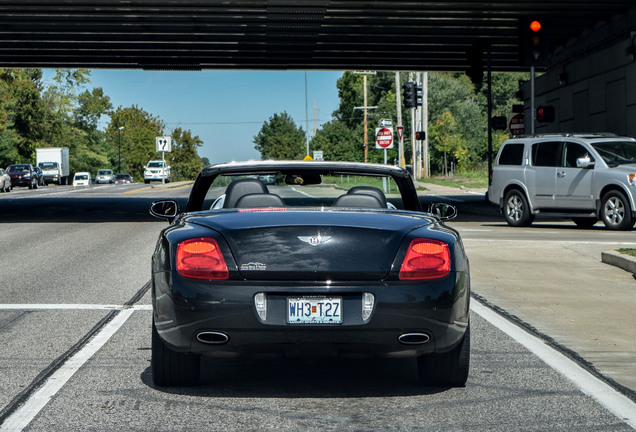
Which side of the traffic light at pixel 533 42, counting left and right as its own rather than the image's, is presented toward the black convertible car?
front

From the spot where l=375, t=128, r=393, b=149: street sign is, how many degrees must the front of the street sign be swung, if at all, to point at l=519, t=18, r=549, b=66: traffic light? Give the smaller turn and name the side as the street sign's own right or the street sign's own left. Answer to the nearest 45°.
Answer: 0° — it already faces it

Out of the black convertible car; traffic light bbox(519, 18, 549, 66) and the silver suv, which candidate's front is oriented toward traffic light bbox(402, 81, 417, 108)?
the black convertible car

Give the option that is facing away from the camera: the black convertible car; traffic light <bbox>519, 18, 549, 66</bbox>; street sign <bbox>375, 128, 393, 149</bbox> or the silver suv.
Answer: the black convertible car

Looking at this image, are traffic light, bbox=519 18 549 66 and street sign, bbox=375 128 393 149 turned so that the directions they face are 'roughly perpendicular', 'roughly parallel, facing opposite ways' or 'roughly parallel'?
roughly parallel

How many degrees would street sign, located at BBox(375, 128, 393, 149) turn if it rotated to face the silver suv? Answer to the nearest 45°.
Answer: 0° — it already faces it

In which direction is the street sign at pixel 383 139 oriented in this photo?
toward the camera

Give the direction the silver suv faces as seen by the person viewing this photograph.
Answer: facing the viewer and to the right of the viewer

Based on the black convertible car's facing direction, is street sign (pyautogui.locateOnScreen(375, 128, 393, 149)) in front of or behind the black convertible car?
in front

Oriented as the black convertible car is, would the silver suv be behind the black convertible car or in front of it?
in front

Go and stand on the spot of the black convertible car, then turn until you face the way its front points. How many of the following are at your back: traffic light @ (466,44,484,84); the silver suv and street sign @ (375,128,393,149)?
0

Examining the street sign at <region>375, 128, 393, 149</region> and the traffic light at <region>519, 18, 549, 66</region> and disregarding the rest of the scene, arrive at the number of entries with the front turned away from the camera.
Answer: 0

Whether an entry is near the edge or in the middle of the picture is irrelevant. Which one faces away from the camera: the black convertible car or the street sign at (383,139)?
the black convertible car

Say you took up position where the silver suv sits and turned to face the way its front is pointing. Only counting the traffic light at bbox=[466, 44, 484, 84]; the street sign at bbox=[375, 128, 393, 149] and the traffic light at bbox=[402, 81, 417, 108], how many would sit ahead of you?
0

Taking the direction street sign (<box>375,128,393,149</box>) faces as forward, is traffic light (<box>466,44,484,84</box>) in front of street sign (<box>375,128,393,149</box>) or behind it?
in front

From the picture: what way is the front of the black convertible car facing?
away from the camera

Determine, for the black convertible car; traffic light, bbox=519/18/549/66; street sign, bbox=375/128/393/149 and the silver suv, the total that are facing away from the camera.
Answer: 1

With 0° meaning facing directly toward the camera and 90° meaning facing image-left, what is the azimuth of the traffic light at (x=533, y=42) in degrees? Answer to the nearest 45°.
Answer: approximately 0°

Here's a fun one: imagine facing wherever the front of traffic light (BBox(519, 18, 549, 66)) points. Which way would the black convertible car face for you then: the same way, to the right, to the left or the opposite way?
the opposite way
